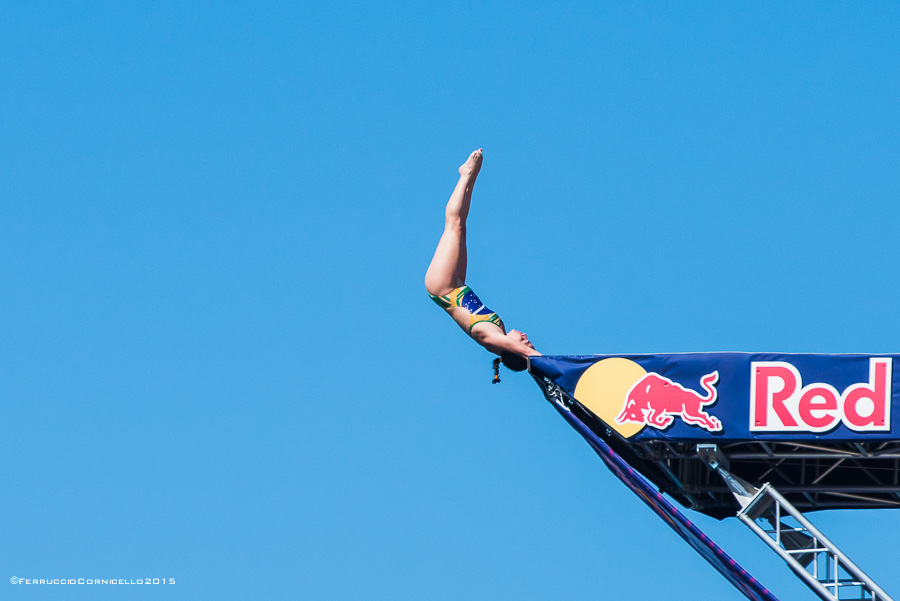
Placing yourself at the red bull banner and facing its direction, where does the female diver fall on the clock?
The female diver is roughly at 3 o'clock from the red bull banner.

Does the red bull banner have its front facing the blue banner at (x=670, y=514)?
no

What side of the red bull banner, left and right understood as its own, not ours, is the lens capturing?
front
